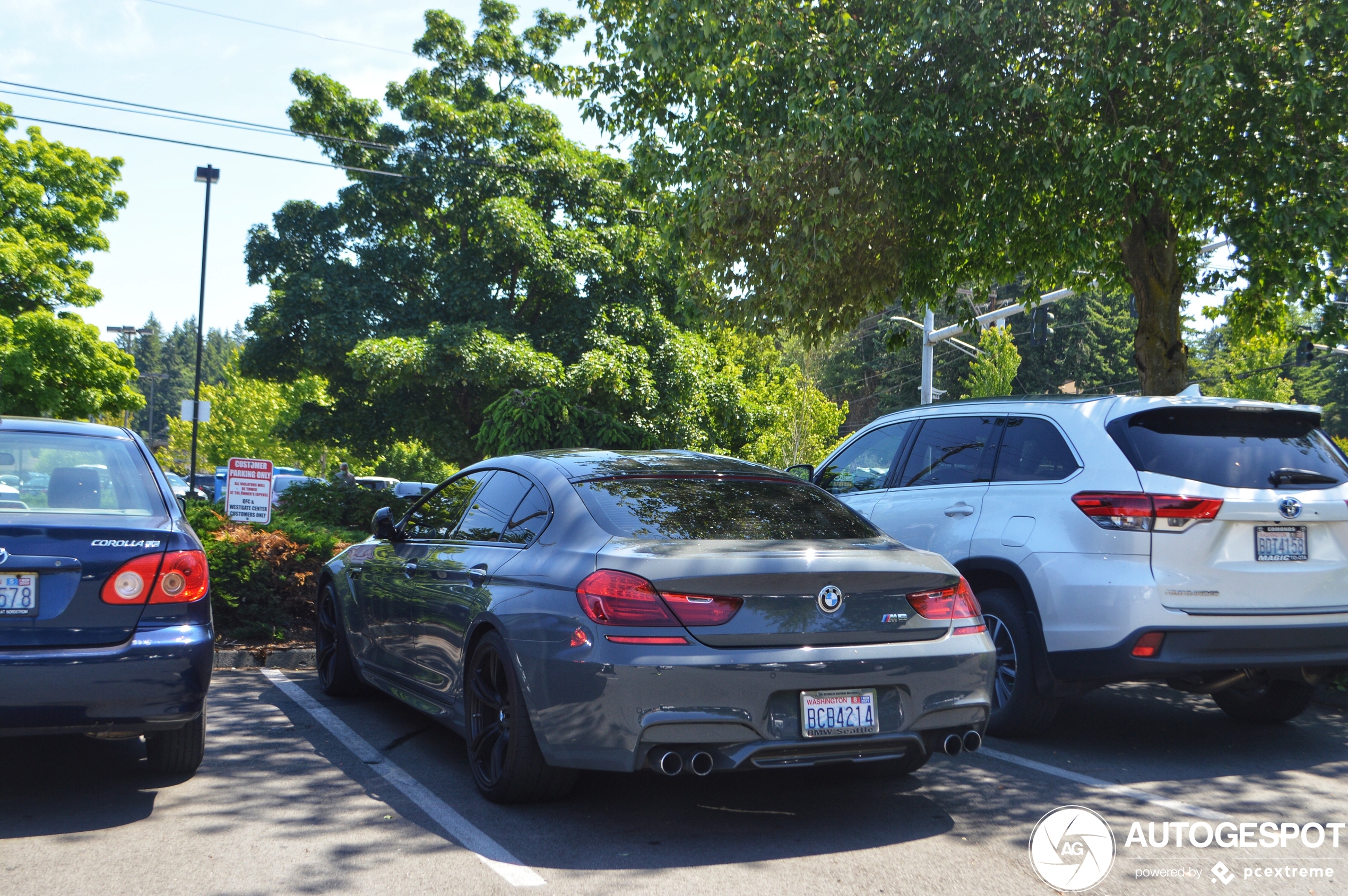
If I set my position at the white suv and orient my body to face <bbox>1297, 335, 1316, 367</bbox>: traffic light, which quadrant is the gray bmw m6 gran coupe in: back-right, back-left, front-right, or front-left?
back-left

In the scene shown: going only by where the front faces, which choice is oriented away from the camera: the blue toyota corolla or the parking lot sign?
the blue toyota corolla

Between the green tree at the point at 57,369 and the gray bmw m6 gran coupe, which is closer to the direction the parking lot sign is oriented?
the gray bmw m6 gran coupe

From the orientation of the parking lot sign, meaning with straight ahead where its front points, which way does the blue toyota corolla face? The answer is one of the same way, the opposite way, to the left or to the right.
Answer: the opposite way

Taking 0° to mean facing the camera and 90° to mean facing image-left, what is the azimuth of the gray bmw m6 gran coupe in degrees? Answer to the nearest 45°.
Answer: approximately 135°

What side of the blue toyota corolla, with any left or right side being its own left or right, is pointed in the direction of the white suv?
right

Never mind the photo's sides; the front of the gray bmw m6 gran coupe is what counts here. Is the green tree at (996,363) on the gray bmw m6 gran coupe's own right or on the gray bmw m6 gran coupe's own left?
on the gray bmw m6 gran coupe's own right

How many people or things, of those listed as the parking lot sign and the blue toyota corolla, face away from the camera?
1

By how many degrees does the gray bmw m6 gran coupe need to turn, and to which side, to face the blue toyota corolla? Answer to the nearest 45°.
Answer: approximately 45° to its left

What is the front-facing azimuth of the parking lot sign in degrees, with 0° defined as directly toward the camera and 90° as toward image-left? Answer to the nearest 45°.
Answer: approximately 0°

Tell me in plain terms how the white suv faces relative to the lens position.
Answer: facing away from the viewer and to the left of the viewer

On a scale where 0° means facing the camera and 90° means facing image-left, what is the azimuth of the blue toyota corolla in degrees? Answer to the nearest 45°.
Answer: approximately 180°
